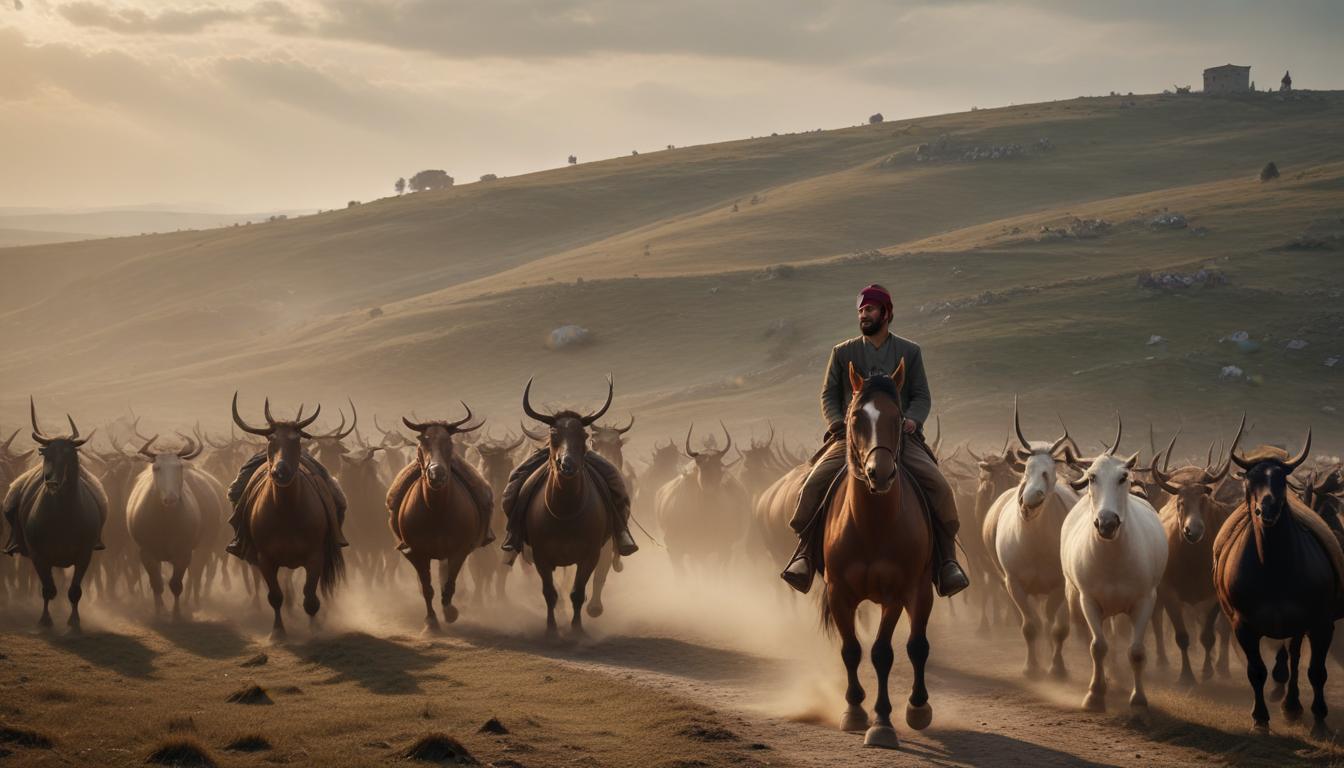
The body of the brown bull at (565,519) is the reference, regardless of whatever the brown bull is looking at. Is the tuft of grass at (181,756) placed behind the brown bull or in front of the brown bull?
in front

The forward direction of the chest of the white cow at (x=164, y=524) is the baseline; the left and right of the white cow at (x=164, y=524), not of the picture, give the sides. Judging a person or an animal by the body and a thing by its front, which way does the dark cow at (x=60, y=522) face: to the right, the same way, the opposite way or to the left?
the same way

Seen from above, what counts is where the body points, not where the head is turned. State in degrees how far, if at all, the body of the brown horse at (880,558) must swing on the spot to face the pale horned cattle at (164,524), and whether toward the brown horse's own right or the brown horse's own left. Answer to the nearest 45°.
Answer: approximately 135° to the brown horse's own right

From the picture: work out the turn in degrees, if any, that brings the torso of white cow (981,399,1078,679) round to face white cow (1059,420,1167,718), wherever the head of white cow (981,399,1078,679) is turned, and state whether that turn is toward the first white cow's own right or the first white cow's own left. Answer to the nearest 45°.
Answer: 0° — it already faces it

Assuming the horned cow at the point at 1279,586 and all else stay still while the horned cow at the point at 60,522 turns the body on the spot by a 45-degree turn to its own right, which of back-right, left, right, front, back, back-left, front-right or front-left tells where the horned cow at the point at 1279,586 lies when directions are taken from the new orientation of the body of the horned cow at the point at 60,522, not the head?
left

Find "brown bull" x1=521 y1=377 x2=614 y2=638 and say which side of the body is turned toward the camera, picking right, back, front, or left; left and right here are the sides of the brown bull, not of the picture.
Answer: front

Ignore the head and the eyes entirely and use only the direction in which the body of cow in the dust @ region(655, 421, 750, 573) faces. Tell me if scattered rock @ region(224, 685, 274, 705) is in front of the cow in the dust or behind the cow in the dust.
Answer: in front

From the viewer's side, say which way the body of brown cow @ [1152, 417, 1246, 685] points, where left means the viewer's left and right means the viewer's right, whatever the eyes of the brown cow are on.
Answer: facing the viewer

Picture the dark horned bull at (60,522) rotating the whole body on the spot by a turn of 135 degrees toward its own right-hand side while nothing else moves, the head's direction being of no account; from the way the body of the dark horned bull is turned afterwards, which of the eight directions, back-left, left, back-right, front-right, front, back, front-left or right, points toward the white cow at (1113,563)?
back

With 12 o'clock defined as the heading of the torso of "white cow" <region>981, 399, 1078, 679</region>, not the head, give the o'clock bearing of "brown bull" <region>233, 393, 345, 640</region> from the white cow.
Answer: The brown bull is roughly at 3 o'clock from the white cow.

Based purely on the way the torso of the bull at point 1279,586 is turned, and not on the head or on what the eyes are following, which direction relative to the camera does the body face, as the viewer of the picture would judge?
toward the camera

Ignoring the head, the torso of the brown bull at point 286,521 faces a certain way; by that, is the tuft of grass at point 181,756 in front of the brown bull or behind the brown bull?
in front

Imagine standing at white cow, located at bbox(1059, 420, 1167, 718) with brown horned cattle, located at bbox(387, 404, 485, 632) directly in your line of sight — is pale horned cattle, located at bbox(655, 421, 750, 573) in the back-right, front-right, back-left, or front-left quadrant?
front-right

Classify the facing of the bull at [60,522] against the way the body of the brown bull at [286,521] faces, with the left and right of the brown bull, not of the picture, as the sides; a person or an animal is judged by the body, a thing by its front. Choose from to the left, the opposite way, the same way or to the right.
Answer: the same way

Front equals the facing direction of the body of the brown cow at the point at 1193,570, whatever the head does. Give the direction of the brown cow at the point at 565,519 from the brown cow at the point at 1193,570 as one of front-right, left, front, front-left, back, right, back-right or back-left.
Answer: right

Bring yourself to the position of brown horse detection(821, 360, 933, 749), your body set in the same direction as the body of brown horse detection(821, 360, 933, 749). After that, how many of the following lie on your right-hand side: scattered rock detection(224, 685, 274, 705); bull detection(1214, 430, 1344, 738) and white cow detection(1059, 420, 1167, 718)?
1

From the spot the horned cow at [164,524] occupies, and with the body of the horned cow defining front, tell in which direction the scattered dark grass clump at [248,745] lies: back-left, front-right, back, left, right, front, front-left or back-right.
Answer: front

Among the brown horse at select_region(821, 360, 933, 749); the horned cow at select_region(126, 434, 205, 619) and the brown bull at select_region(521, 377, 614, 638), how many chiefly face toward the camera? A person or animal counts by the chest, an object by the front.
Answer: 3

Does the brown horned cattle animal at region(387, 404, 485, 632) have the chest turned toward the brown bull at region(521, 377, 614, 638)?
no
